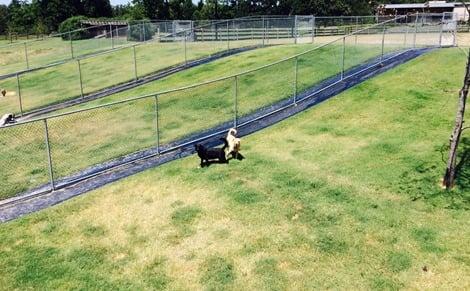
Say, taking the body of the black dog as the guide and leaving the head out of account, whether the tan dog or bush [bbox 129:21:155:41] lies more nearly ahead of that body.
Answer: the bush

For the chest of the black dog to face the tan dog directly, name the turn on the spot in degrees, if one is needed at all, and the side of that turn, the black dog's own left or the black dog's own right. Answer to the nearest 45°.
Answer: approximately 135° to the black dog's own right

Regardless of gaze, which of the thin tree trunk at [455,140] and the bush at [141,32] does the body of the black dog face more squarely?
the bush

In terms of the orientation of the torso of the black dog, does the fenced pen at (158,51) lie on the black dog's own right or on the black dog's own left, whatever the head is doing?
on the black dog's own right

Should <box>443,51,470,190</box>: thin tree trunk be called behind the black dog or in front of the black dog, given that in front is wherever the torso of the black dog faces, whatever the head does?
behind

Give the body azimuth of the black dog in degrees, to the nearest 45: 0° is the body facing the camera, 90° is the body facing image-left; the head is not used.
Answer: approximately 90°

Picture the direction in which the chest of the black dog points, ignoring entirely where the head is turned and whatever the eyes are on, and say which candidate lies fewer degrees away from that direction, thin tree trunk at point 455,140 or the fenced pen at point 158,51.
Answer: the fenced pen

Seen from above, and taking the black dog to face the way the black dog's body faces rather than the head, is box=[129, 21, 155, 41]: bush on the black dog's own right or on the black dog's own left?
on the black dog's own right
